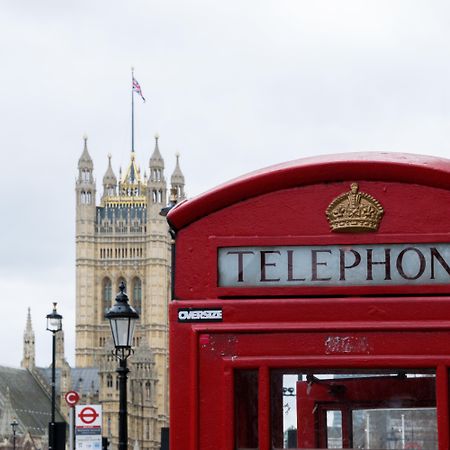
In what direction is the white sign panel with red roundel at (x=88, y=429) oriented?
toward the camera

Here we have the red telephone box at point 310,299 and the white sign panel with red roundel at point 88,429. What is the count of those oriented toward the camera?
2

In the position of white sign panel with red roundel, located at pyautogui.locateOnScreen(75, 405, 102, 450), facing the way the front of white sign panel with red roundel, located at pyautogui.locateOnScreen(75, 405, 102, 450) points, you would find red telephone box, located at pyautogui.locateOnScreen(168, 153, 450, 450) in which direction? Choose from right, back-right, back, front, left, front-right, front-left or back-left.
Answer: front

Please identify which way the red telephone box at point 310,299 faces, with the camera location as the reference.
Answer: facing the viewer

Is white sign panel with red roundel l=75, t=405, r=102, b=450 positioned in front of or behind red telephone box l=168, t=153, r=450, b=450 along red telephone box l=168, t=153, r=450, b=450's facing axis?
behind

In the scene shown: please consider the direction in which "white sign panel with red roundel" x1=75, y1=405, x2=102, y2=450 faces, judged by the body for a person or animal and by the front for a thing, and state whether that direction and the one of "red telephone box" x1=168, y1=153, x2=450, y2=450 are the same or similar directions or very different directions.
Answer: same or similar directions
